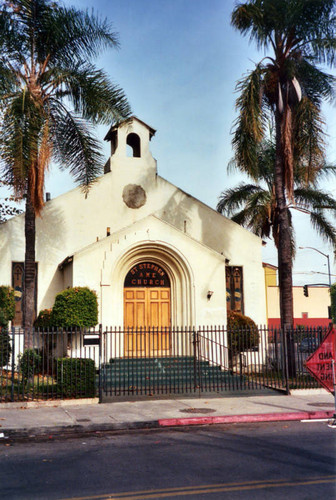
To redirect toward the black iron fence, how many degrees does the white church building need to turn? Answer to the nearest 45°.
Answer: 0° — it already faces it

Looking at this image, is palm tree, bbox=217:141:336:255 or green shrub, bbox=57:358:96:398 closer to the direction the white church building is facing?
the green shrub

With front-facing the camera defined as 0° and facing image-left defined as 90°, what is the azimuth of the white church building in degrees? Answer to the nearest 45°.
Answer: approximately 0°

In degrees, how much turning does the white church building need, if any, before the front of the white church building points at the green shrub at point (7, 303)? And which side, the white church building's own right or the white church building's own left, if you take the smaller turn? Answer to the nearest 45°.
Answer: approximately 90° to the white church building's own right

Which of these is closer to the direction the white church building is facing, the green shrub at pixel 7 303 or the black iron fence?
the black iron fence
